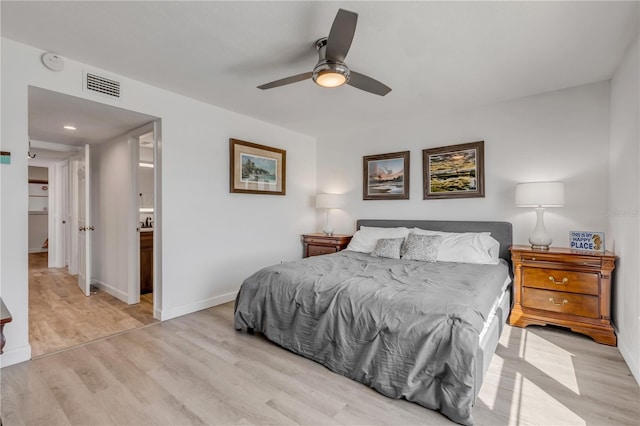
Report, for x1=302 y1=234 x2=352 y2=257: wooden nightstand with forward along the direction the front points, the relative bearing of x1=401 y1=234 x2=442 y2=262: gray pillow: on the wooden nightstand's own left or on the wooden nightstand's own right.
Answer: on the wooden nightstand's own left

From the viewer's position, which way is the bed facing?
facing the viewer and to the left of the viewer

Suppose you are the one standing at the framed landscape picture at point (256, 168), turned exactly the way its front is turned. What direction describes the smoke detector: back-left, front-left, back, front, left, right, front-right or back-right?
right

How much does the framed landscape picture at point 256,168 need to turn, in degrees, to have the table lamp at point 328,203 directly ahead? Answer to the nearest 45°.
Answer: approximately 45° to its left

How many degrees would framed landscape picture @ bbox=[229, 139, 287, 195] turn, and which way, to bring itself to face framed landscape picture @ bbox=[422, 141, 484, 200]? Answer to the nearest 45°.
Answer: approximately 45° to its left

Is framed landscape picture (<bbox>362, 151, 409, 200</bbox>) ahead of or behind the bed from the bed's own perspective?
behind

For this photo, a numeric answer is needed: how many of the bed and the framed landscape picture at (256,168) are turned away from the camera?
0

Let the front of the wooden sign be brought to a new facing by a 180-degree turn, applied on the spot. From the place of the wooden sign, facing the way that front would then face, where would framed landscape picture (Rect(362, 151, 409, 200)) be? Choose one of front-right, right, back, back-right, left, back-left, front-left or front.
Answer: left

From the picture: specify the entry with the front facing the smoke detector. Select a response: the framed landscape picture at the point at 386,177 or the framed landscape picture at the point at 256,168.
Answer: the framed landscape picture at the point at 386,177

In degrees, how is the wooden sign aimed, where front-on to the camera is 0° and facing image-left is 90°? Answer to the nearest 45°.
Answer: approximately 0°

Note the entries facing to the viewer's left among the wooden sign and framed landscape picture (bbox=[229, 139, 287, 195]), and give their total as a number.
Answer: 0

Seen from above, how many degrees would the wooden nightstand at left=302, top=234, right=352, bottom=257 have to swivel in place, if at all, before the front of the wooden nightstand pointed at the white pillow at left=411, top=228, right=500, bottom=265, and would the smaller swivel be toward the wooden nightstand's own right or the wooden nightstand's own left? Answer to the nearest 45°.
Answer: approximately 90° to the wooden nightstand's own left

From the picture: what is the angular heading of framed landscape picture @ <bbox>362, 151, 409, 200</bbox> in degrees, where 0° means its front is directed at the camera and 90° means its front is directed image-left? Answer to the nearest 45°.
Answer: approximately 45°

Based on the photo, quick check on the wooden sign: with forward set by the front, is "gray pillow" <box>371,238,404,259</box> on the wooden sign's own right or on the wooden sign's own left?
on the wooden sign's own right

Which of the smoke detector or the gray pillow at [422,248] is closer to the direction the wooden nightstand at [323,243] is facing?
the smoke detector

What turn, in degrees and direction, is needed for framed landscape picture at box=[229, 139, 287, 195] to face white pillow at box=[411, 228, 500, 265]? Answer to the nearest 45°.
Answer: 0° — it already faces it
